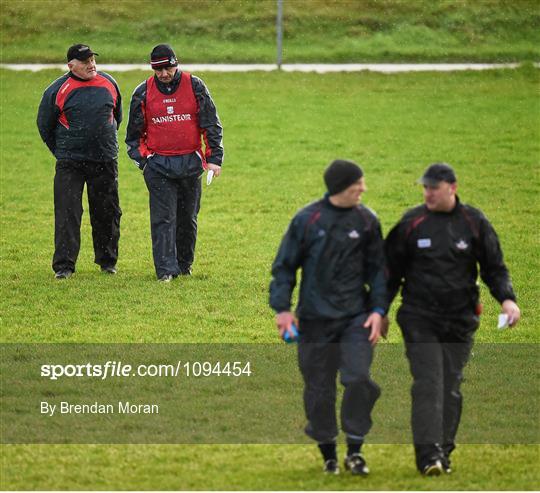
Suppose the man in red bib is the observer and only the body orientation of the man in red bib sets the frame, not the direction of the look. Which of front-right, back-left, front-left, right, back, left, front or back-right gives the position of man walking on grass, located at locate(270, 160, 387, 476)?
front

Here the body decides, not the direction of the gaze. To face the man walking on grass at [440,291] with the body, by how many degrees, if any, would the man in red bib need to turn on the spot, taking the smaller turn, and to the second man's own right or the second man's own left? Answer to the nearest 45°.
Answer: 0° — they already face them

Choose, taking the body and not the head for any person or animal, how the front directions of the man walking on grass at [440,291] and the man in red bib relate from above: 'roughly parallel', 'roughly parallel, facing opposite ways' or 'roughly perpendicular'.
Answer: roughly parallel

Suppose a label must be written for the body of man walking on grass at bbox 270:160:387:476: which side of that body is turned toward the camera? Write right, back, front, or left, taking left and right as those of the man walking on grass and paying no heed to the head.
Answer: front

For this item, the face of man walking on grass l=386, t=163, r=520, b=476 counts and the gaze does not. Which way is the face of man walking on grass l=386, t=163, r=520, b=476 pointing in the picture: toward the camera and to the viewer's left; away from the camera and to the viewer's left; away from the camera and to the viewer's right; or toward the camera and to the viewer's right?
toward the camera and to the viewer's left

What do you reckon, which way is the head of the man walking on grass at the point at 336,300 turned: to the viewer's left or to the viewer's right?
to the viewer's right

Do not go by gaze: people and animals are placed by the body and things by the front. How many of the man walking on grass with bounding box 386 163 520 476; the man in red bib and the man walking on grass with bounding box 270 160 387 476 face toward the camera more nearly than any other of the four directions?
3

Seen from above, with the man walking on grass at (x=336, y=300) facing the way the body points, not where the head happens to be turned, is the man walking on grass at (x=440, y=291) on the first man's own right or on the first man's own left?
on the first man's own left

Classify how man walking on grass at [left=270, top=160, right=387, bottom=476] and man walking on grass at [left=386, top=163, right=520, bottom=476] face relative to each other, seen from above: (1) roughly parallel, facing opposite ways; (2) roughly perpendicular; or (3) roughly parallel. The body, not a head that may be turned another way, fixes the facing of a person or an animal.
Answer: roughly parallel

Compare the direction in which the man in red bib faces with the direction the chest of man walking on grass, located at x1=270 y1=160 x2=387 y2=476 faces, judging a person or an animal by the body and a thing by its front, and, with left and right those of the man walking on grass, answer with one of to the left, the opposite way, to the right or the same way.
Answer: the same way

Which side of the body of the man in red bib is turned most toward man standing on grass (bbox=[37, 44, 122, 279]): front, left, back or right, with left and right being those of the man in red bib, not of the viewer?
right

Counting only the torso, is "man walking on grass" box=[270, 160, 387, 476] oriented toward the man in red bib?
no

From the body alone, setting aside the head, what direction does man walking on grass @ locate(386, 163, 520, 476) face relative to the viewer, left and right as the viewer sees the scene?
facing the viewer

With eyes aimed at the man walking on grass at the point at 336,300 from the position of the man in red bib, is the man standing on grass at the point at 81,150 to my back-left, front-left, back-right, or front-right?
back-right

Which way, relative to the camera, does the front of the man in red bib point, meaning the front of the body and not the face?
toward the camera
